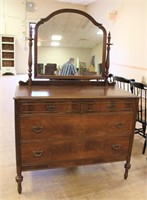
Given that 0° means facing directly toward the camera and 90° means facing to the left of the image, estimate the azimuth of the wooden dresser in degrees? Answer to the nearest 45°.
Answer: approximately 0°
